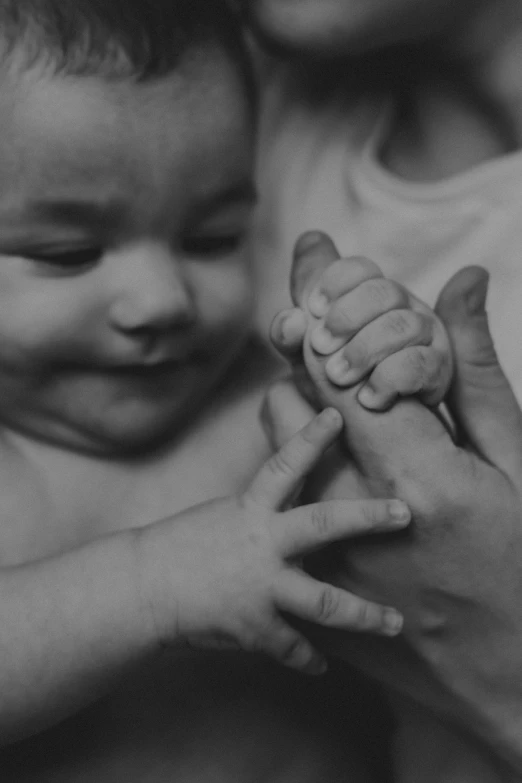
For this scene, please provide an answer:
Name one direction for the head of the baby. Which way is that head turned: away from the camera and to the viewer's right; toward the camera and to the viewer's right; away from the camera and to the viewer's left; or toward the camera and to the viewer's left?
toward the camera and to the viewer's right

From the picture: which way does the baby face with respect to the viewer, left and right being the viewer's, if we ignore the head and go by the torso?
facing the viewer and to the right of the viewer
